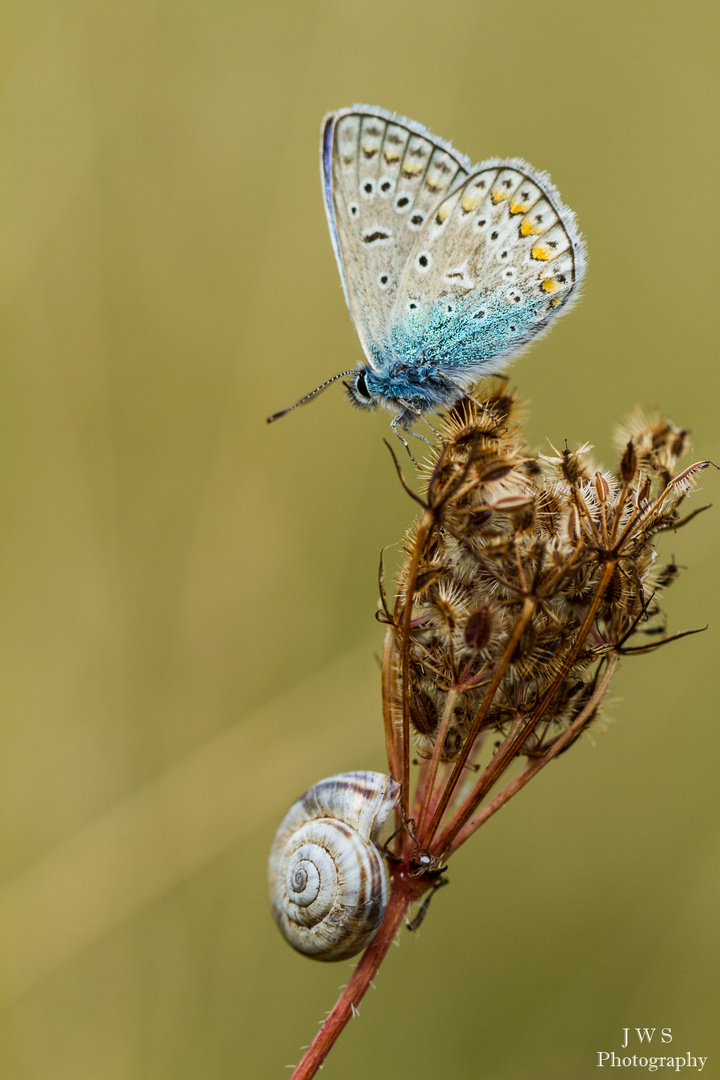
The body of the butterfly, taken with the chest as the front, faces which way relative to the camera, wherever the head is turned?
to the viewer's left
